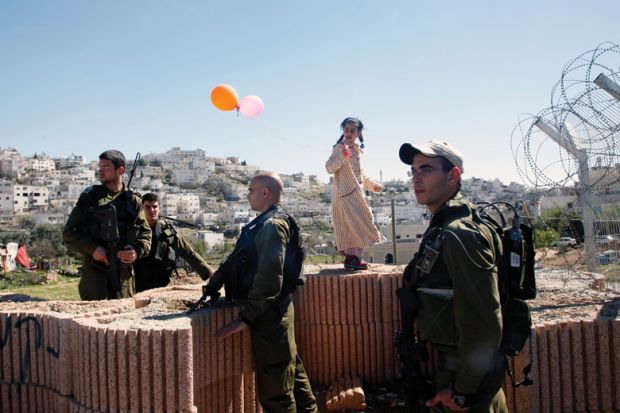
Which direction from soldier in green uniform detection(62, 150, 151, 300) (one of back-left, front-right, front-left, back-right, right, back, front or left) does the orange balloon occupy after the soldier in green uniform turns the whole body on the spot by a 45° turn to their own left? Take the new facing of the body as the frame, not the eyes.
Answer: left

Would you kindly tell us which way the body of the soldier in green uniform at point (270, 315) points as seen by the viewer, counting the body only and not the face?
to the viewer's left

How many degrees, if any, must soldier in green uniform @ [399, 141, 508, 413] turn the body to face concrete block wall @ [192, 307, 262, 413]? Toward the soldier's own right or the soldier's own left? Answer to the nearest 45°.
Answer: approximately 90° to the soldier's own right

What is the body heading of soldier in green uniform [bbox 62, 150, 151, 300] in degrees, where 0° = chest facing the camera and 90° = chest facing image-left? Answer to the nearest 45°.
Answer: approximately 0°

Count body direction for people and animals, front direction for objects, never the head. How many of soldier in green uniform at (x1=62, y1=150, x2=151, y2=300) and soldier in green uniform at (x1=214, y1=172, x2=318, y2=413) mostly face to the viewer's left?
1

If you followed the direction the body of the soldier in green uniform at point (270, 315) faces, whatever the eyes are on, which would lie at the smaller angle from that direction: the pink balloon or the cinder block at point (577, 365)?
the pink balloon

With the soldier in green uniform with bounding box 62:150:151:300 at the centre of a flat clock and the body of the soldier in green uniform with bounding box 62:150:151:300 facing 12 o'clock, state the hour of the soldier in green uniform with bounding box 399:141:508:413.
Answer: the soldier in green uniform with bounding box 399:141:508:413 is roughly at 11 o'clock from the soldier in green uniform with bounding box 62:150:151:300.

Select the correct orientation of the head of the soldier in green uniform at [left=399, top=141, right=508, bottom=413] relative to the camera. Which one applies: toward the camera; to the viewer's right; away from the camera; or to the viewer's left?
to the viewer's left

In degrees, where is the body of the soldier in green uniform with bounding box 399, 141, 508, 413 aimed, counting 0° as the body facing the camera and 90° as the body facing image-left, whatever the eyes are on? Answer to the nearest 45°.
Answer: approximately 45°

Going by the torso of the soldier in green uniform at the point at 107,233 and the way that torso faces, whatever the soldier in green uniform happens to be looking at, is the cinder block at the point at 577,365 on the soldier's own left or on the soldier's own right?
on the soldier's own left

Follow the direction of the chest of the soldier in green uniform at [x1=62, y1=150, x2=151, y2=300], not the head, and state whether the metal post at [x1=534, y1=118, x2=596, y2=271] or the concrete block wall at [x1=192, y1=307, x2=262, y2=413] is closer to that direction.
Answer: the concrete block wall
